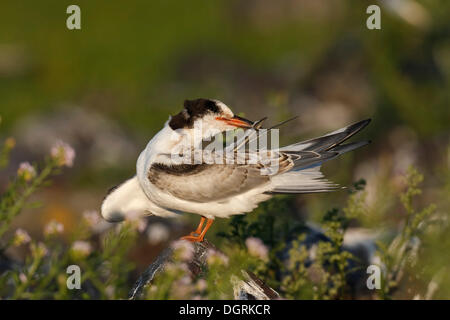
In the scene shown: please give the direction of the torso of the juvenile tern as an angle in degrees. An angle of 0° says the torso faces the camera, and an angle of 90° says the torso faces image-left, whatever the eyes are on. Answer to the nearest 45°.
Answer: approximately 90°

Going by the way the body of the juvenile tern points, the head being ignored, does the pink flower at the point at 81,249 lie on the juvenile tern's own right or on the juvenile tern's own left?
on the juvenile tern's own left

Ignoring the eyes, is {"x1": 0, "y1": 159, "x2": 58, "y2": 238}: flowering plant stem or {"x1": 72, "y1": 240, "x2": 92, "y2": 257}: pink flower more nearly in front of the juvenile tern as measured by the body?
the flowering plant stem

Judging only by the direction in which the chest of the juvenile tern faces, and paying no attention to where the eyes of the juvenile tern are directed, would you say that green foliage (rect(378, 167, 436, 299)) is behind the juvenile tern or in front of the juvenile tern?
behind

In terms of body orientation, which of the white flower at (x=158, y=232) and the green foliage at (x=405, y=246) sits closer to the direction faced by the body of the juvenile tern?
the white flower

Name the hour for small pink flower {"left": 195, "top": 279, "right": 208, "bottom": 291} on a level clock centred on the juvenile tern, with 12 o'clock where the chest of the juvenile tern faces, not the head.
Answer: The small pink flower is roughly at 9 o'clock from the juvenile tern.
